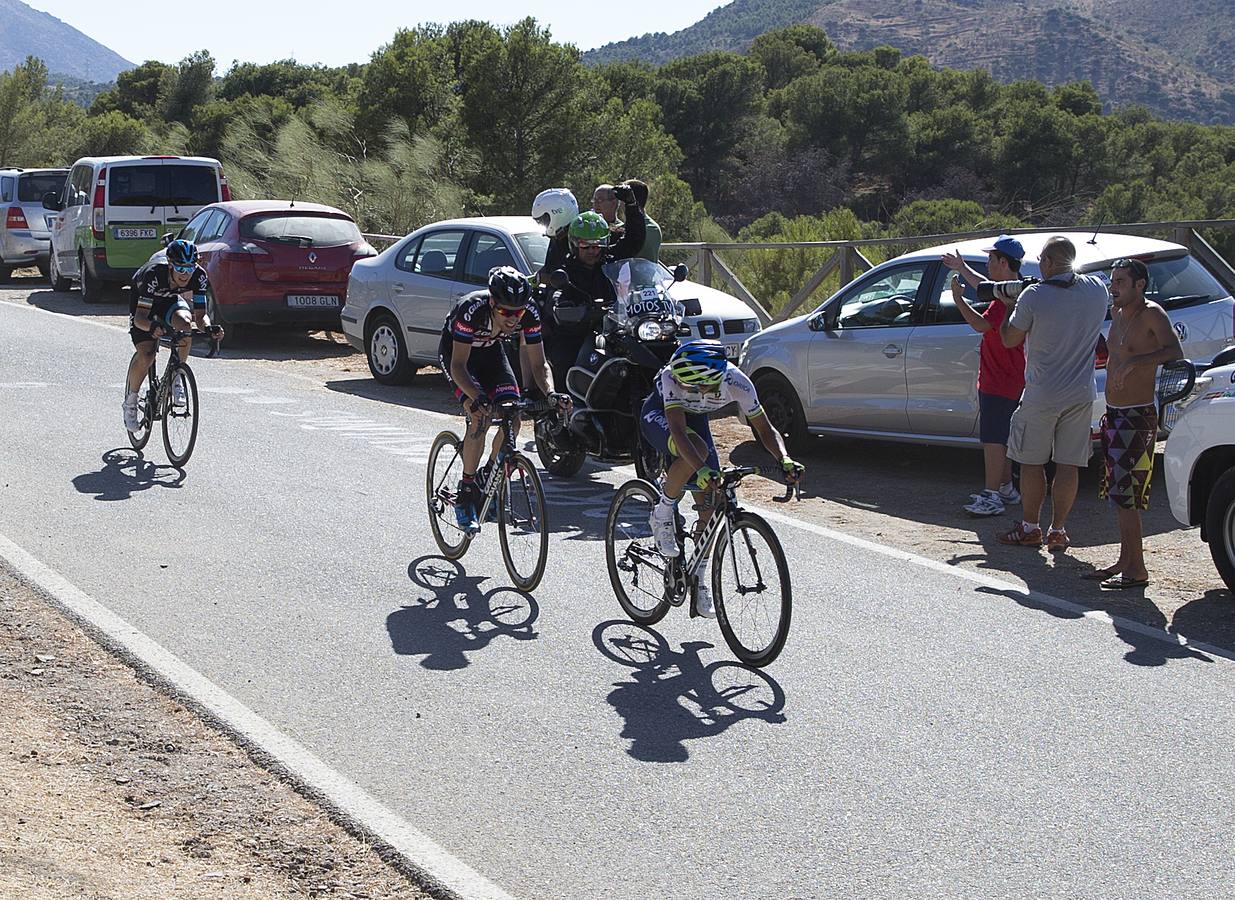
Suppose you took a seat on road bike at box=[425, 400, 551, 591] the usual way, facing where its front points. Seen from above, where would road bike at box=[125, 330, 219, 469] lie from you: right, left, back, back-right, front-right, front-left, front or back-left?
back

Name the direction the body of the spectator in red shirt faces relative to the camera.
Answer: to the viewer's left

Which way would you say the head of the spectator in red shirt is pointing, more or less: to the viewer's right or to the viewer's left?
to the viewer's left

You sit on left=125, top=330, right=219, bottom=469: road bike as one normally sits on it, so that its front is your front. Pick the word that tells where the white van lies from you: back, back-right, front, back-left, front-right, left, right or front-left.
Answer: back-left

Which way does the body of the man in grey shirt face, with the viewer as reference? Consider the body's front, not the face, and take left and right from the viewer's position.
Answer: facing away from the viewer and to the left of the viewer

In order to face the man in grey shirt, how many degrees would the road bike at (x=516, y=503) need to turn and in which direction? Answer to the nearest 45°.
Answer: approximately 45° to its left

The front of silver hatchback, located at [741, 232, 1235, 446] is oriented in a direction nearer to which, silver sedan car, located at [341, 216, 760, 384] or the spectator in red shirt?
the silver sedan car

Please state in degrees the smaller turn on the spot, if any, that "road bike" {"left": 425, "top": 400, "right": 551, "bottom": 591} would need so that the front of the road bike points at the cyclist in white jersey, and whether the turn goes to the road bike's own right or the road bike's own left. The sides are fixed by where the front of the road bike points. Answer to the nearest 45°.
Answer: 0° — it already faces them

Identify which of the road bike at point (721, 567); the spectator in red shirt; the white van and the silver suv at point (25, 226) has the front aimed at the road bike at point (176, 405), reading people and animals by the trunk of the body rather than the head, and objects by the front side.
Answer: the spectator in red shirt
